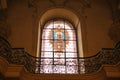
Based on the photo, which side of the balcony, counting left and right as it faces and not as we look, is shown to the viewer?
front

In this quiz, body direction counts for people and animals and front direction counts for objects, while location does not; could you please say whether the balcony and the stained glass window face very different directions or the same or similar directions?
same or similar directions

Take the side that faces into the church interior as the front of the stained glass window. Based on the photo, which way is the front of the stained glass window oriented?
toward the camera

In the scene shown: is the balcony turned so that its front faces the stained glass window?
no

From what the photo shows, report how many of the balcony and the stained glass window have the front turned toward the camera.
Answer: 2
